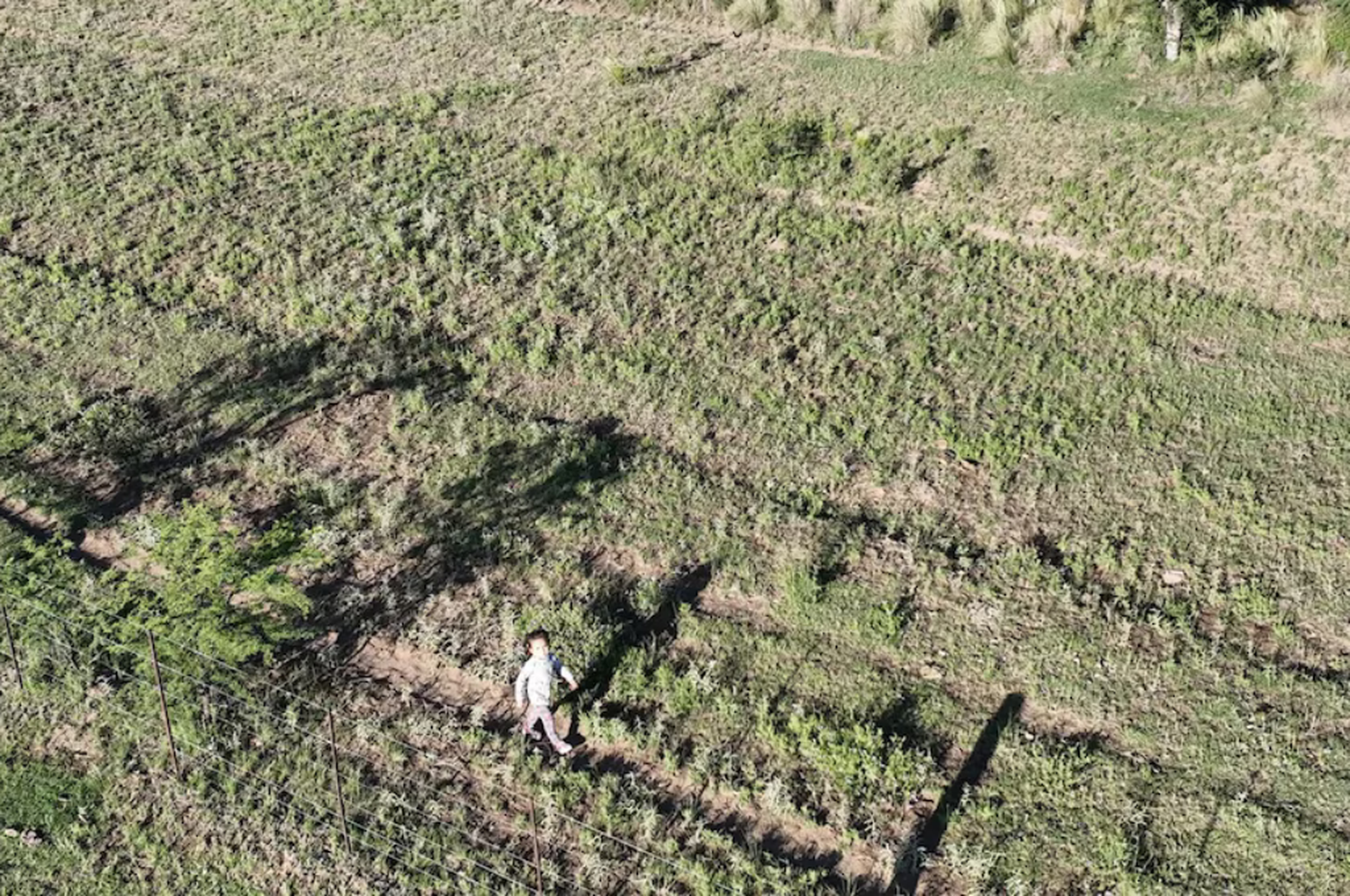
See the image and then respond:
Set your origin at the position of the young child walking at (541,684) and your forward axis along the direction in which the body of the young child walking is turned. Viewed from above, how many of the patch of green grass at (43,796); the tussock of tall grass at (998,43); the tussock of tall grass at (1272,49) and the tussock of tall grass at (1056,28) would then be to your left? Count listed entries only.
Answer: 3

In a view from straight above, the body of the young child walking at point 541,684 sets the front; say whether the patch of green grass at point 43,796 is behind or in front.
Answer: behind

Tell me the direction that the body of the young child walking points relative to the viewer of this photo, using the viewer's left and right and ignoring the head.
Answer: facing the viewer and to the right of the viewer

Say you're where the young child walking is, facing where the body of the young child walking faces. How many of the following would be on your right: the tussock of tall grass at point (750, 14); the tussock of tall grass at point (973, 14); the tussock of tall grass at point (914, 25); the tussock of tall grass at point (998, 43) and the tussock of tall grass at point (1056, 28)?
0

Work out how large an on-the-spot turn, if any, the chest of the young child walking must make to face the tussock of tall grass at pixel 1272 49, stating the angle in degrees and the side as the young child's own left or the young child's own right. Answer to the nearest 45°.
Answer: approximately 90° to the young child's own left

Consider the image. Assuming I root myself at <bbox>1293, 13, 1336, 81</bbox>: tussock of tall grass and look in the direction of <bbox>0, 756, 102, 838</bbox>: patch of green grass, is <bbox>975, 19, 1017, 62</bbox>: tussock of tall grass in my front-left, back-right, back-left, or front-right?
front-right

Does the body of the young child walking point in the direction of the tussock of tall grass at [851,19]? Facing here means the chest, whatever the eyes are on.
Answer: no

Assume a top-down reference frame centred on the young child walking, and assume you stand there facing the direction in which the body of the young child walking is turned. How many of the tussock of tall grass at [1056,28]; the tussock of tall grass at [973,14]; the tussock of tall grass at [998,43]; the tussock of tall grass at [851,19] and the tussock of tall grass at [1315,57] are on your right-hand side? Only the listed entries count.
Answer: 0

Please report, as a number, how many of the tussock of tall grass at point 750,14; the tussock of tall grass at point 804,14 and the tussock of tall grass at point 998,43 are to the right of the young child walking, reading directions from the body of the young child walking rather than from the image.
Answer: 0

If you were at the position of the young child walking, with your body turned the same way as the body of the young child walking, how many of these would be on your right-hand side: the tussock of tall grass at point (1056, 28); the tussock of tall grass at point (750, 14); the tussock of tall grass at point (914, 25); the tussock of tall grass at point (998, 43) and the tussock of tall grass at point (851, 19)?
0

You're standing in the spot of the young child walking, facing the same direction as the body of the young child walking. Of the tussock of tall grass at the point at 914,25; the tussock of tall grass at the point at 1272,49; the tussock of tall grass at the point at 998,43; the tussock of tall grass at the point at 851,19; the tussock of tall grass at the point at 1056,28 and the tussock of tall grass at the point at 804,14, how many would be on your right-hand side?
0
